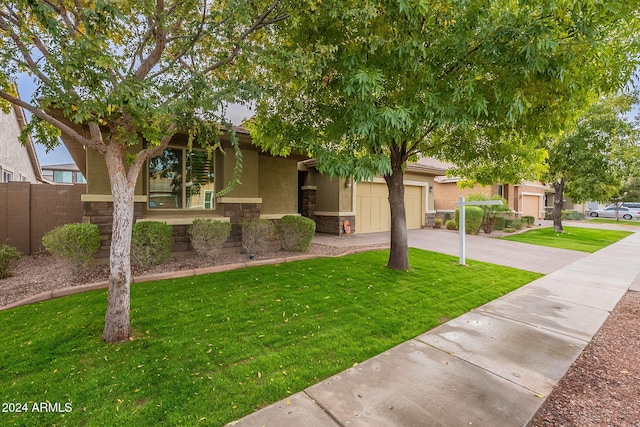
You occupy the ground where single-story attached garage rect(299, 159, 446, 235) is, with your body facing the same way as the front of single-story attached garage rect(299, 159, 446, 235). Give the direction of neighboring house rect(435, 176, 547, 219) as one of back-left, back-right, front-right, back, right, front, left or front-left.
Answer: left

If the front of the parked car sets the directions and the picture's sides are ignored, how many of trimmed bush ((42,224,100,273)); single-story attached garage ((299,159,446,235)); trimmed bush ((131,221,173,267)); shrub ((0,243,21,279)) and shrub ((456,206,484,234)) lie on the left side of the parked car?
5

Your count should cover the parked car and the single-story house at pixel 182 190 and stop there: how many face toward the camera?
1

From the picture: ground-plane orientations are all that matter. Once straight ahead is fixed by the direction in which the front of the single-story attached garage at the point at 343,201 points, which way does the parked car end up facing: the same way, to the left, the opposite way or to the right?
the opposite way

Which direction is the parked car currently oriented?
to the viewer's left

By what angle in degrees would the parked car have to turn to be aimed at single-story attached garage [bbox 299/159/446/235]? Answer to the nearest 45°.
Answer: approximately 90° to its left

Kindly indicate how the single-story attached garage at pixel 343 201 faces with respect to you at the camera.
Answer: facing the viewer and to the right of the viewer

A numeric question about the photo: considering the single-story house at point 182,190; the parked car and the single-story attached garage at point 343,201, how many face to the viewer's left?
1

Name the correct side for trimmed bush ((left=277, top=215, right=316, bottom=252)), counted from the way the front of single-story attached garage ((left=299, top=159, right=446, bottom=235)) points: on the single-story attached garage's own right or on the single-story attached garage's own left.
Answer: on the single-story attached garage's own right

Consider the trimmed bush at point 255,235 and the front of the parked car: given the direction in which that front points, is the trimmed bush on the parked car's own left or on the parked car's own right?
on the parked car's own left

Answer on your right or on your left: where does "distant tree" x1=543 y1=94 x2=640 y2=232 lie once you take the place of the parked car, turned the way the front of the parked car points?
on your left

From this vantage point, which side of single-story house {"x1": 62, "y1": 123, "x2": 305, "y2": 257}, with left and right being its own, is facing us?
front

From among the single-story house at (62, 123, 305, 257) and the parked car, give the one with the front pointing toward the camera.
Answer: the single-story house

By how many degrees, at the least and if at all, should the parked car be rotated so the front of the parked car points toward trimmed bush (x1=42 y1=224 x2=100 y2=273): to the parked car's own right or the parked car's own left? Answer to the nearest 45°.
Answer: approximately 90° to the parked car's own left
